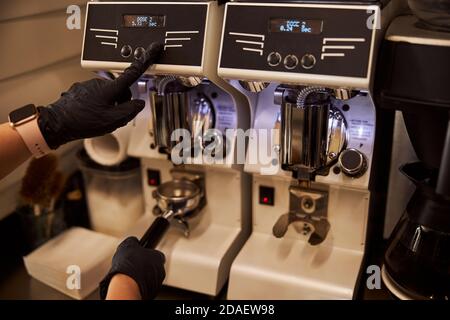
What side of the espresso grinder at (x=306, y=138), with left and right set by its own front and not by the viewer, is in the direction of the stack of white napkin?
right

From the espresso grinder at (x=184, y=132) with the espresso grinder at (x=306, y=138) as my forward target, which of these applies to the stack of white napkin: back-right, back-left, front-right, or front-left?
back-right

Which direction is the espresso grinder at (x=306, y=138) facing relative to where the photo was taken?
toward the camera

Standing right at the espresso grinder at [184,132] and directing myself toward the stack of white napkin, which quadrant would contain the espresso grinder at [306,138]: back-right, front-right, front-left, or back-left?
back-left
